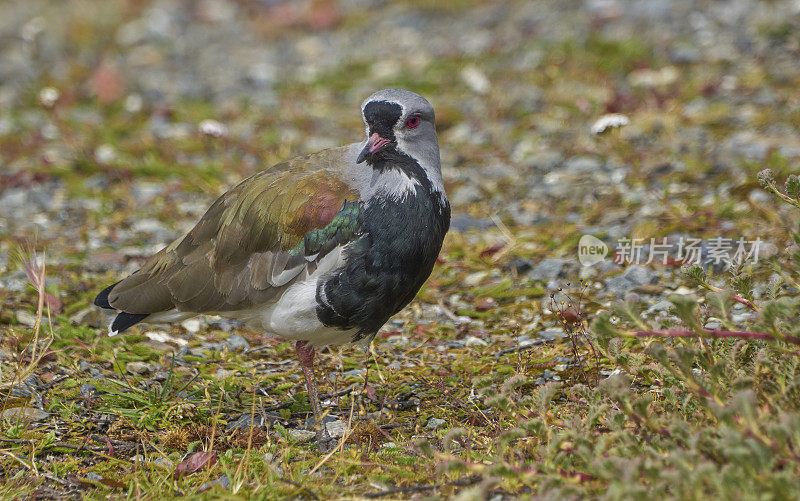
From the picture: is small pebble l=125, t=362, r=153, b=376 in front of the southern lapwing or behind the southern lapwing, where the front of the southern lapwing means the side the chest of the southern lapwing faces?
behind

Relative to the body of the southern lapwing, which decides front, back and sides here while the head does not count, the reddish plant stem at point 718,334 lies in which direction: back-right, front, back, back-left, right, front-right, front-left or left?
front

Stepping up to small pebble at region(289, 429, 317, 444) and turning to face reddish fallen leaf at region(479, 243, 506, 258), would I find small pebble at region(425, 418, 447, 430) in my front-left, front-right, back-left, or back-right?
front-right

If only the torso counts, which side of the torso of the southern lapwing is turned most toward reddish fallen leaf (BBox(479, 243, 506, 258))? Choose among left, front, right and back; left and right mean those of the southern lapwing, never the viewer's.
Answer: left

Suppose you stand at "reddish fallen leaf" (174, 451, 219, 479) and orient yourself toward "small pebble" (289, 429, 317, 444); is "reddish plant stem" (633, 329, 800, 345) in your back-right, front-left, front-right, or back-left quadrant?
front-right

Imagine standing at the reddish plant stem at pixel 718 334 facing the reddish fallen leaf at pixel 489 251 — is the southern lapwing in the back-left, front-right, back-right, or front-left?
front-left

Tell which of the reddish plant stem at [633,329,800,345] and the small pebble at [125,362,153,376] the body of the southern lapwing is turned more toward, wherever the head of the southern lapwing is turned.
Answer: the reddish plant stem

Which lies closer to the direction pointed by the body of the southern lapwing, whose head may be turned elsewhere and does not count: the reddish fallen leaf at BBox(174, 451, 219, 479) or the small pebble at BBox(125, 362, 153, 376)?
the reddish fallen leaf

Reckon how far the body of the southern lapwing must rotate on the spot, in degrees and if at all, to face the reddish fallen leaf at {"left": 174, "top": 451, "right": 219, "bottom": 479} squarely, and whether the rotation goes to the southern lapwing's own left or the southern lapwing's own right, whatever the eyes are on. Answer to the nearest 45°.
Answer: approximately 90° to the southern lapwing's own right

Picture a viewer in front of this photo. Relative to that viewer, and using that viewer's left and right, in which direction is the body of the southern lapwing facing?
facing the viewer and to the right of the viewer
